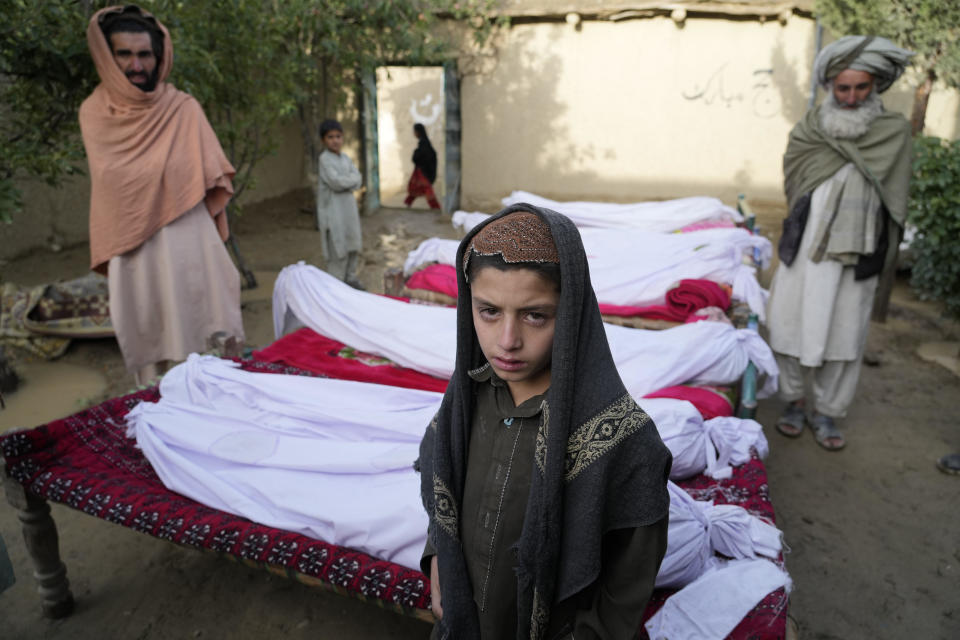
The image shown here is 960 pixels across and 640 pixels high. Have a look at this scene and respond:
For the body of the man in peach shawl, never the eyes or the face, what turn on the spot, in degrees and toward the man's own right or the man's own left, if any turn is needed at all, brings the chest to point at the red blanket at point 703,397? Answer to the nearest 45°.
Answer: approximately 45° to the man's own left

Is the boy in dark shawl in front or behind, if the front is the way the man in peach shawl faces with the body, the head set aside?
in front

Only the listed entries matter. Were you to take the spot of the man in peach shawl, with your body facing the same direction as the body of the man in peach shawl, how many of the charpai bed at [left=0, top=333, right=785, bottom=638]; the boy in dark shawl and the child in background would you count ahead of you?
2

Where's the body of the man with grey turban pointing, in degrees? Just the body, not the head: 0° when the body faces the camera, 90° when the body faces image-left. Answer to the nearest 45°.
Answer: approximately 0°

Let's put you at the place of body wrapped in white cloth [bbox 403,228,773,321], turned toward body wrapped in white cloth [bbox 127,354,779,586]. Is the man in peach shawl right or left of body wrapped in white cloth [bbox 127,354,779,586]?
right

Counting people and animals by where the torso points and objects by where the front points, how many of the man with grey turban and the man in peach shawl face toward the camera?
2

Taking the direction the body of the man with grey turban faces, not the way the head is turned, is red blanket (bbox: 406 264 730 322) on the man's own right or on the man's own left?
on the man's own right

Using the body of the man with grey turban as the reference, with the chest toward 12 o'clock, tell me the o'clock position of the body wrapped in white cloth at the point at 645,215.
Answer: The body wrapped in white cloth is roughly at 5 o'clock from the man with grey turban.
